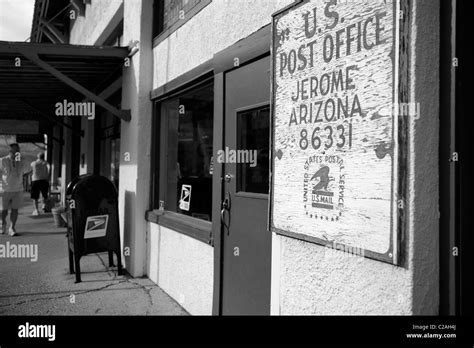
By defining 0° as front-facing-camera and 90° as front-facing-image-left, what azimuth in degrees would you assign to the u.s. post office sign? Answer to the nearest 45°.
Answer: approximately 45°

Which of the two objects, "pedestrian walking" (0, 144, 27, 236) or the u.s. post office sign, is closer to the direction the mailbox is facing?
the pedestrian walking

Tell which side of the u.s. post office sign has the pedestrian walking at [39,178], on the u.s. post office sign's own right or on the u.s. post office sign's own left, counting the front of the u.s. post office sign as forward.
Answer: on the u.s. post office sign's own right

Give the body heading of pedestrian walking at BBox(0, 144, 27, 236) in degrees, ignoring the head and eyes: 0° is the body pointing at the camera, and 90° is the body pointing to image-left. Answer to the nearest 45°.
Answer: approximately 0°

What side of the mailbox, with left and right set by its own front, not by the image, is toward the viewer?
left

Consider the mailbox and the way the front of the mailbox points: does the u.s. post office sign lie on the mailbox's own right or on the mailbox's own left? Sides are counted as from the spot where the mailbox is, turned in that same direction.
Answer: on the mailbox's own left

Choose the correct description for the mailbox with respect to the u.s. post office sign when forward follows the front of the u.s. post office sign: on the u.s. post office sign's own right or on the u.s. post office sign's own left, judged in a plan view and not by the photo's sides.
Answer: on the u.s. post office sign's own right
